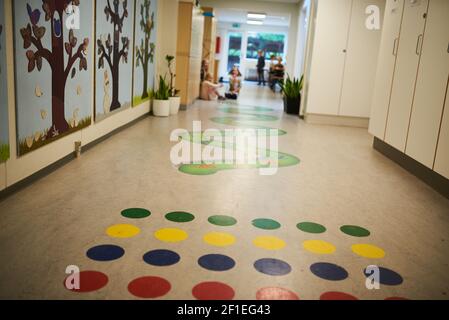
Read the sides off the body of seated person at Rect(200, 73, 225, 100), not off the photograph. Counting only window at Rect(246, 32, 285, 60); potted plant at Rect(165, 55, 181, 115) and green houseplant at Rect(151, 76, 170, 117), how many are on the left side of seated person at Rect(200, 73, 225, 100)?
1

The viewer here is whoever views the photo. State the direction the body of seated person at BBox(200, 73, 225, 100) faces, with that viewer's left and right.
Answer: facing to the right of the viewer

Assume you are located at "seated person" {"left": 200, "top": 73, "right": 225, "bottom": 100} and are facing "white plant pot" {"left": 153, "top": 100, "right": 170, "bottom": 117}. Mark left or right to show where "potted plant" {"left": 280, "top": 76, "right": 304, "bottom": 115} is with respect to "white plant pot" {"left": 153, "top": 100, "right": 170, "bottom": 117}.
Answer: left

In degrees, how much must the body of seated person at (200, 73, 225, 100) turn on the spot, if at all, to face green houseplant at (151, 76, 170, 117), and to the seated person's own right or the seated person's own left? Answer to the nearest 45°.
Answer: approximately 90° to the seated person's own right

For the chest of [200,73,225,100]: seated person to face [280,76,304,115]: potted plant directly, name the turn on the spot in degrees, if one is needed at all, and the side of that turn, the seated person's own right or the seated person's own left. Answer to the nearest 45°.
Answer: approximately 45° to the seated person's own right

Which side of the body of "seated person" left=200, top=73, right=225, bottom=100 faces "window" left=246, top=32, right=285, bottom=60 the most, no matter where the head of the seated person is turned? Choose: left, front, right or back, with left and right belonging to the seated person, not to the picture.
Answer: left

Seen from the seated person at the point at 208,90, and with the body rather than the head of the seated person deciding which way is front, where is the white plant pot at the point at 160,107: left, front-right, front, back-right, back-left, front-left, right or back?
right

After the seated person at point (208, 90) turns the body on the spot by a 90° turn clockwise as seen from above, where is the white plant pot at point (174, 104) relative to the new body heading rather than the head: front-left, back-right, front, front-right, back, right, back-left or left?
front

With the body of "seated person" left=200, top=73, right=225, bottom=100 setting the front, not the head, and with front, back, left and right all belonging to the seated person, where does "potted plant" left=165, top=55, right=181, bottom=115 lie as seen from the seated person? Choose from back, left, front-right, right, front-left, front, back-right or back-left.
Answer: right
